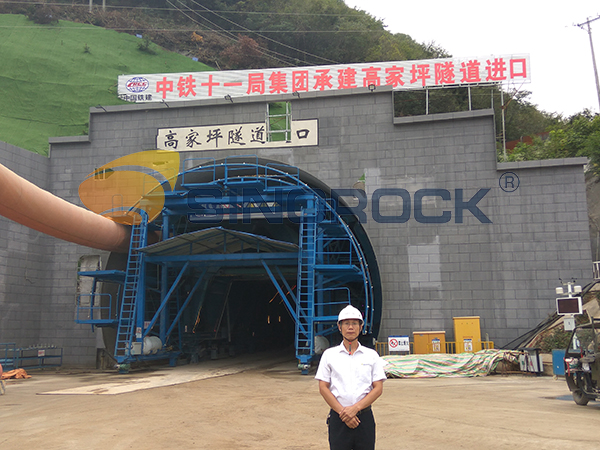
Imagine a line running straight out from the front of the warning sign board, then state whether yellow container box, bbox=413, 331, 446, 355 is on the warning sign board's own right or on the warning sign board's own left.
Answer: on the warning sign board's own left

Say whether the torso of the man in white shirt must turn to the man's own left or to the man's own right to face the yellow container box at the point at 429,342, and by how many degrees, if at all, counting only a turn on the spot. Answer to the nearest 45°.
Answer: approximately 180°

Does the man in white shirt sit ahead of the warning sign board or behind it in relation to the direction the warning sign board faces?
ahead

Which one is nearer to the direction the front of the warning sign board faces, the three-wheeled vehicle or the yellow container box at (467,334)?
the three-wheeled vehicle

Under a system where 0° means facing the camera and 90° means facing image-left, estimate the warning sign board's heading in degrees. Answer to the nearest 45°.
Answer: approximately 0°

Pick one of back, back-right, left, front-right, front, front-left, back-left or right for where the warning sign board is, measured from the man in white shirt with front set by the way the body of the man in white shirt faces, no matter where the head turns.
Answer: back

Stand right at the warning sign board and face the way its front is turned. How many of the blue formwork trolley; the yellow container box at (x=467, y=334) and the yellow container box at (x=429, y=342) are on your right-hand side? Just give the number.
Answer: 1

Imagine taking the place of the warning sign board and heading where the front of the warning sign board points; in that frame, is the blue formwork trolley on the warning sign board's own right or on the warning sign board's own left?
on the warning sign board's own right

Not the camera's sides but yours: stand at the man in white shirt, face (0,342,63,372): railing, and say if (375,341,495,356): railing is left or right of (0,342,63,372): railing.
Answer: right

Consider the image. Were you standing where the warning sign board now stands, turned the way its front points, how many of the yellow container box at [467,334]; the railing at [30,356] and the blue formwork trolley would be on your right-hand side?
2

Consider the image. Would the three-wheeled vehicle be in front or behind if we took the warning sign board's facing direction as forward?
in front

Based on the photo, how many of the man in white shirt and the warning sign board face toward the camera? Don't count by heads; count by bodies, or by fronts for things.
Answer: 2
